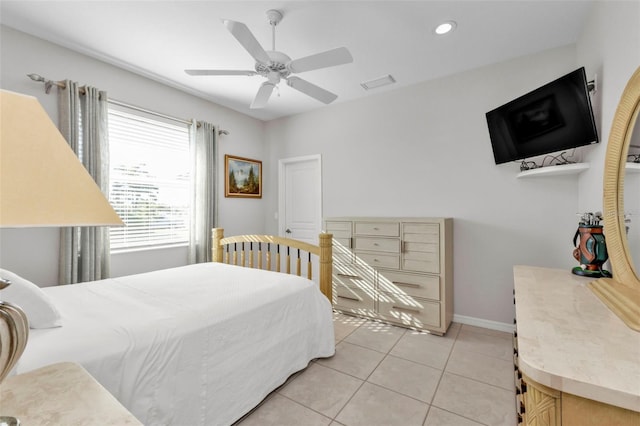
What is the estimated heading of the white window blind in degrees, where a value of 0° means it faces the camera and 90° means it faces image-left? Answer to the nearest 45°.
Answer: approximately 315°

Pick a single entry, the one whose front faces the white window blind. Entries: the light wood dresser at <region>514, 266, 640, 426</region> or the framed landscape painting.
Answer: the light wood dresser

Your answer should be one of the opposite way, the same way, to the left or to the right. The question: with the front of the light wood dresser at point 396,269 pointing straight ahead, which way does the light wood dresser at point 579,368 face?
to the right

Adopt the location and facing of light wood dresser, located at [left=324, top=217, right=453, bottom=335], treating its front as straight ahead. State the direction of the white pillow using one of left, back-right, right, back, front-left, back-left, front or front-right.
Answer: front

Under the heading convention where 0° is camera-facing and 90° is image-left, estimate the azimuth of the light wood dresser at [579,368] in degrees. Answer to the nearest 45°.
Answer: approximately 90°

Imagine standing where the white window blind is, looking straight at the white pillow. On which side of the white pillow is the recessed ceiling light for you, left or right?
left

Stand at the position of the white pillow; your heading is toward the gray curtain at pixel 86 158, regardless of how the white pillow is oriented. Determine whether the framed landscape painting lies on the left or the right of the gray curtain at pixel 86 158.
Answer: right

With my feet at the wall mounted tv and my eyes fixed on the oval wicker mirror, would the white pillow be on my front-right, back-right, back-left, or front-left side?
front-right

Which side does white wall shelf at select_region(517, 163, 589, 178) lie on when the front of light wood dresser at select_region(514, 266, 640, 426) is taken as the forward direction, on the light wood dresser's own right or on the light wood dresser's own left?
on the light wood dresser's own right

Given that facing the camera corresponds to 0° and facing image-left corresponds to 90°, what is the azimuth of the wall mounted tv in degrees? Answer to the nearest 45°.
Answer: approximately 45°

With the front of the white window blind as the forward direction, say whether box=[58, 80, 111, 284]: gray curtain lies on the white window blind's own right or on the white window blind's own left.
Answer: on the white window blind's own right

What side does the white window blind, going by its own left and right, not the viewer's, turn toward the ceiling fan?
front

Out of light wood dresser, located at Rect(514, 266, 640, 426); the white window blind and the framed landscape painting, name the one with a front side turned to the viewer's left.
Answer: the light wood dresser

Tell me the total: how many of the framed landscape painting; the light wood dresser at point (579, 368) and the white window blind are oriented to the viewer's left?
1

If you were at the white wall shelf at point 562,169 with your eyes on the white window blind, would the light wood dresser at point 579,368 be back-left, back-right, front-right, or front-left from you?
front-left
